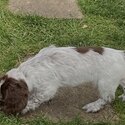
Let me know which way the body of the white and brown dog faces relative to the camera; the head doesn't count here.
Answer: to the viewer's left
